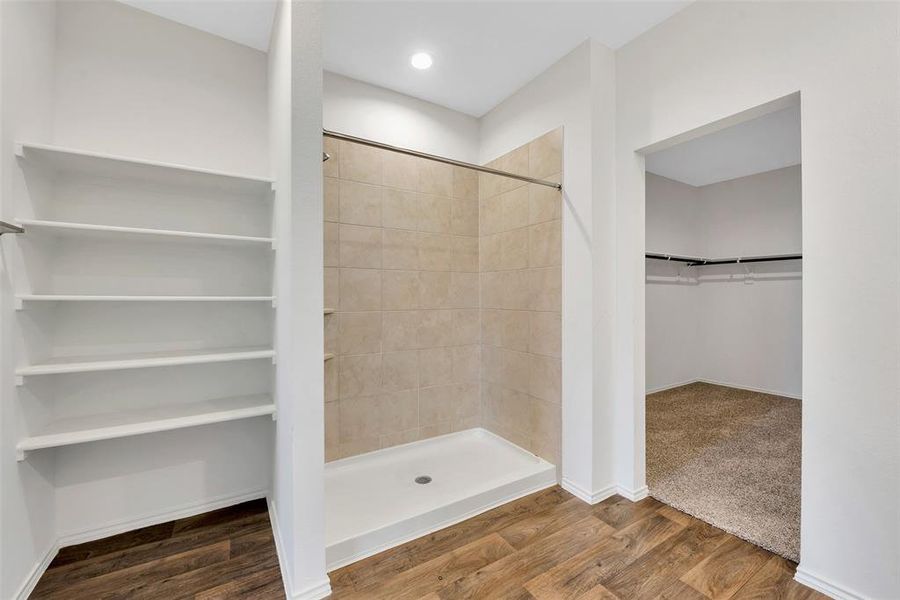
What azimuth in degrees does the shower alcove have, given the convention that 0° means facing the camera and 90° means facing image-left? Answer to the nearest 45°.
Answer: approximately 315°

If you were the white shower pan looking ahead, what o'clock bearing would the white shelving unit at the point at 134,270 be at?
The white shelving unit is roughly at 4 o'clock from the white shower pan.

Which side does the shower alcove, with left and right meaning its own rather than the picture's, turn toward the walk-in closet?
left

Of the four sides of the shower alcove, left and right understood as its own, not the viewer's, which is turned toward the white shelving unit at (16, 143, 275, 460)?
right

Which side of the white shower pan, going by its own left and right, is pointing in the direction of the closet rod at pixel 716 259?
left
